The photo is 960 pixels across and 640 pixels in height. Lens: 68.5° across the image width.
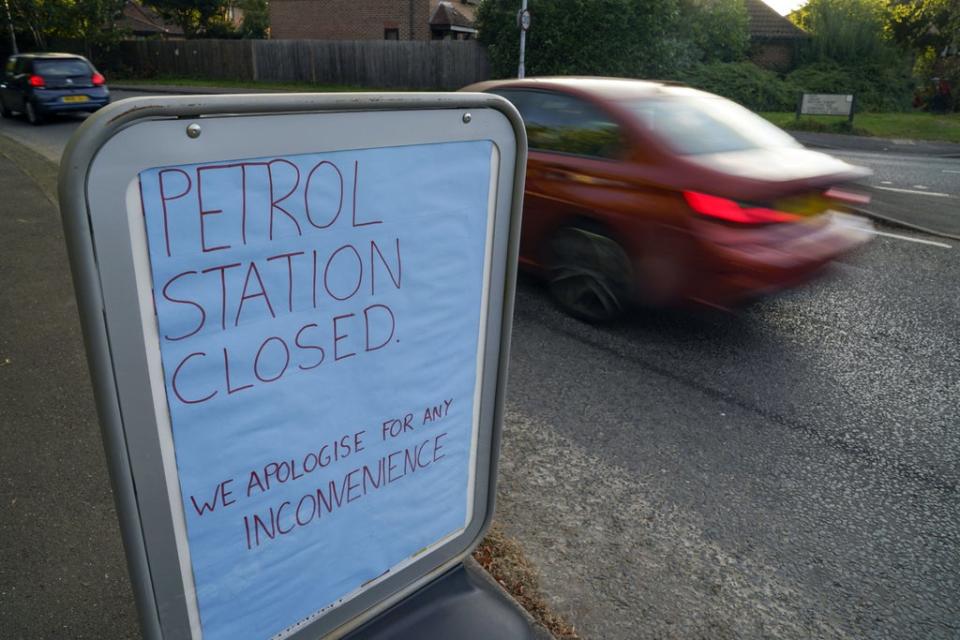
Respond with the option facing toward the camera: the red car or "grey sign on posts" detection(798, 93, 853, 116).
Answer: the grey sign on posts

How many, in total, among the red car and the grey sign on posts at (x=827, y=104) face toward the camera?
1

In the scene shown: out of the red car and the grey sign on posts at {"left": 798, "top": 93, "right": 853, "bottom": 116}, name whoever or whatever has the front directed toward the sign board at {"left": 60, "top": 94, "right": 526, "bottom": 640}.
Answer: the grey sign on posts

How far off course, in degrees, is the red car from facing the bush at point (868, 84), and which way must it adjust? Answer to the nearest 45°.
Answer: approximately 45° to its right

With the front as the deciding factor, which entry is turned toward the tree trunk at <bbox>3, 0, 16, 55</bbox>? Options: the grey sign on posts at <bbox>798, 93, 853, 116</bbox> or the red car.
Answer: the red car

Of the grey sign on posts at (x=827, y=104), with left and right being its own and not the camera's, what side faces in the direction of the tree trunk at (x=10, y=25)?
right

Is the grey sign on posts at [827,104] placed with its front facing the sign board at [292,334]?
yes

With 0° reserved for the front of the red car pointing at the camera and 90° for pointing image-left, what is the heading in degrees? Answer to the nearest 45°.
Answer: approximately 135°

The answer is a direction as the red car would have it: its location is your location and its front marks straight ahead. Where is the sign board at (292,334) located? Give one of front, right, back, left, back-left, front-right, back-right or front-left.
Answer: back-left

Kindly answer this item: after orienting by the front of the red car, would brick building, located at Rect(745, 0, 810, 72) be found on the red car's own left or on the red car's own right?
on the red car's own right

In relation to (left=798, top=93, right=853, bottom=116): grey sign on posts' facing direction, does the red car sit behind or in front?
in front

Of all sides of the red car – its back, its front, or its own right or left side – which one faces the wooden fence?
front

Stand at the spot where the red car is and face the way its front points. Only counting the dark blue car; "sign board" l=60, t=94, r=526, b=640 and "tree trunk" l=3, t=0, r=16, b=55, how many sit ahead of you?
2

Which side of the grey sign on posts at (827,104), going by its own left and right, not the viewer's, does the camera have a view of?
front

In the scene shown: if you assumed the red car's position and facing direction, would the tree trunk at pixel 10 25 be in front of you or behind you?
in front

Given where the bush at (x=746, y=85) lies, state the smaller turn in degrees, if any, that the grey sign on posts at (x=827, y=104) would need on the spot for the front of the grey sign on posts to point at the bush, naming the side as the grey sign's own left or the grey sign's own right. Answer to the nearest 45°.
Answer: approximately 135° to the grey sign's own right

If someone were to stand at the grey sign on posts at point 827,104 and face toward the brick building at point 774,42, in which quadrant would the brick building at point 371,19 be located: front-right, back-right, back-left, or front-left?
front-left
